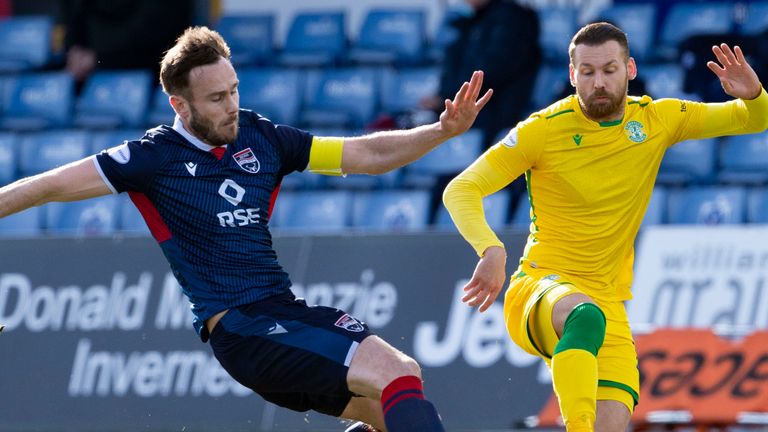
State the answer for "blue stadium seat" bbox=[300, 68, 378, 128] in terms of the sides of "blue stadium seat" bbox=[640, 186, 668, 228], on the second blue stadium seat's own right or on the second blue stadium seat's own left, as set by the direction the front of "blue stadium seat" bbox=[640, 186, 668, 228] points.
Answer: on the second blue stadium seat's own right

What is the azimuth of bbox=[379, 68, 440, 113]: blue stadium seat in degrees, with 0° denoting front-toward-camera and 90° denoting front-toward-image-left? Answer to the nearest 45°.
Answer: approximately 0°

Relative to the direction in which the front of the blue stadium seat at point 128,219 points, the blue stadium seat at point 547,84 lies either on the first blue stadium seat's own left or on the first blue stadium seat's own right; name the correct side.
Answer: on the first blue stadium seat's own left

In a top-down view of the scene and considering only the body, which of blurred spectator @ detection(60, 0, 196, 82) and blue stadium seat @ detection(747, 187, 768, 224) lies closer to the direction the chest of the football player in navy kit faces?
the blue stadium seat

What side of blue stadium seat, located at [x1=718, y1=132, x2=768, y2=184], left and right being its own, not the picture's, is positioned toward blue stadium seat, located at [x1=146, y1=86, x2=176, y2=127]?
right

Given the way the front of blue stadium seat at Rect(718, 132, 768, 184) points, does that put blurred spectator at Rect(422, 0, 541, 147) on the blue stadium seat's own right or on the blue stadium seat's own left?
on the blue stadium seat's own right

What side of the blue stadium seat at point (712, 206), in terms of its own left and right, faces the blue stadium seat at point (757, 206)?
left

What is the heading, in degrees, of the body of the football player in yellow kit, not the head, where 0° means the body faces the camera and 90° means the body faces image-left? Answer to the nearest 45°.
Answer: approximately 0°
